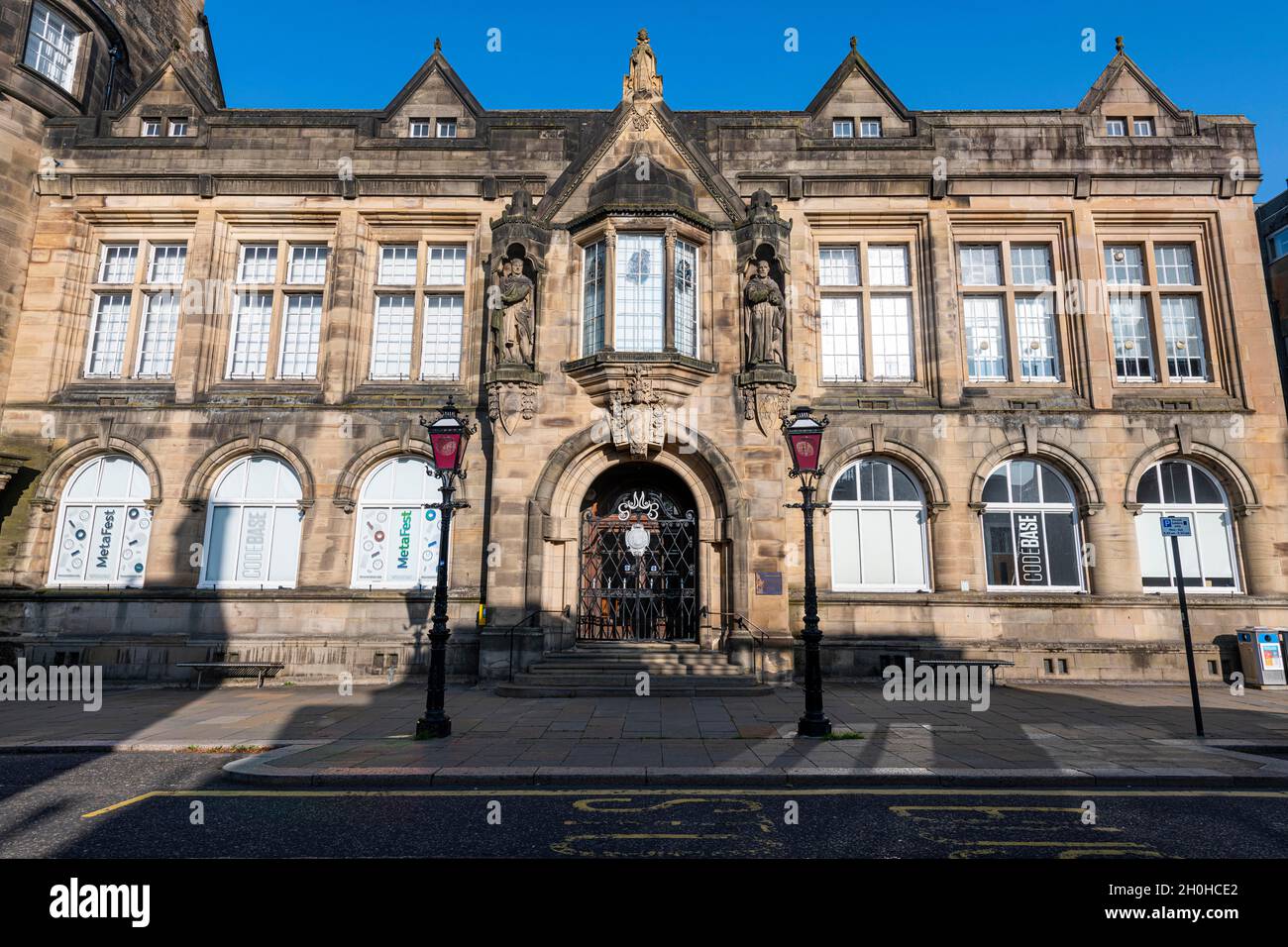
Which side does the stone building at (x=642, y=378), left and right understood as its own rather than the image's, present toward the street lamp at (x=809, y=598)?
front

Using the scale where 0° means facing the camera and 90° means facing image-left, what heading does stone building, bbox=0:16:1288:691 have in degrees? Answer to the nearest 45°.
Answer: approximately 0°

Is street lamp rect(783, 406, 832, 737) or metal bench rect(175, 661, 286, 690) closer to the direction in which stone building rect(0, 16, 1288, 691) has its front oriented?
the street lamp

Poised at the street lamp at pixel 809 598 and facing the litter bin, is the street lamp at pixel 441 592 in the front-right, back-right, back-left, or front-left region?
back-left

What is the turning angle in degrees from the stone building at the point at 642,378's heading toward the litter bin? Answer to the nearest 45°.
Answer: approximately 90° to its left

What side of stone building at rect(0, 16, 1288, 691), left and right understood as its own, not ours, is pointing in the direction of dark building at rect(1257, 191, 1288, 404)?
left

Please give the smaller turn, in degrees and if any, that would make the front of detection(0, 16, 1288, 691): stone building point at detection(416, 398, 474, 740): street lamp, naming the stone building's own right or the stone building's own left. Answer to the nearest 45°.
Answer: approximately 45° to the stone building's own right

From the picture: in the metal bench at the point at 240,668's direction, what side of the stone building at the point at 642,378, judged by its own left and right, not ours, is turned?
right
